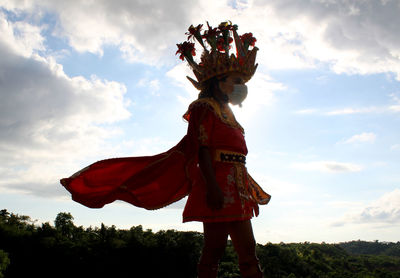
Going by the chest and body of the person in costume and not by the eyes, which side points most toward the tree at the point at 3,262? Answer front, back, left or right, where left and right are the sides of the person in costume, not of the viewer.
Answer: back

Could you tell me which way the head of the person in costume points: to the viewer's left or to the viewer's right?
to the viewer's right

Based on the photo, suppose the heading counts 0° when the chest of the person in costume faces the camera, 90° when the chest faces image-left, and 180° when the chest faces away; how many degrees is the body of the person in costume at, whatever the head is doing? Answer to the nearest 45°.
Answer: approximately 315°
